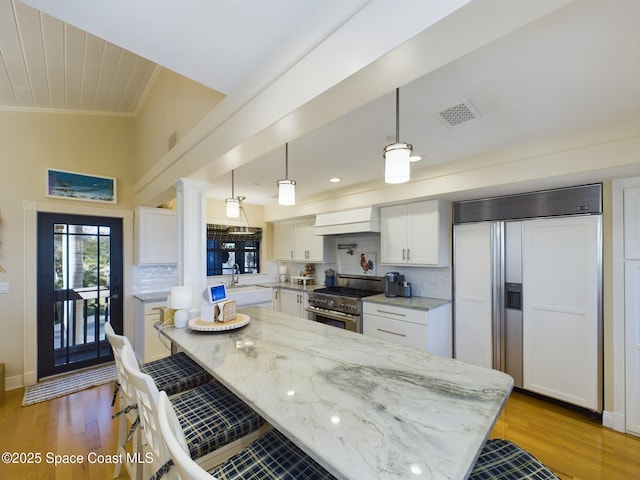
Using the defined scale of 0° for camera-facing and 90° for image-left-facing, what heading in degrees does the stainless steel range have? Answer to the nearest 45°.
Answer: approximately 45°

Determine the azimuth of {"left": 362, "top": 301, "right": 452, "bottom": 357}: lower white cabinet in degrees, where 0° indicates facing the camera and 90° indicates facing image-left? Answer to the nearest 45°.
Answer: approximately 45°

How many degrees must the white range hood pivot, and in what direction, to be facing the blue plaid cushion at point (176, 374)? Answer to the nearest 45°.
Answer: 0° — it already faces it

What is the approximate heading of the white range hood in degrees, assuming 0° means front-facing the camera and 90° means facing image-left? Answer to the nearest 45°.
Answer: approximately 45°
